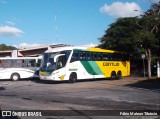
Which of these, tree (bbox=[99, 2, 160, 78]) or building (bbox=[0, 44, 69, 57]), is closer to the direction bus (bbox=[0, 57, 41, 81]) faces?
the tree

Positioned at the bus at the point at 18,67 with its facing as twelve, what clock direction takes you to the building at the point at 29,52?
The building is roughly at 9 o'clock from the bus.

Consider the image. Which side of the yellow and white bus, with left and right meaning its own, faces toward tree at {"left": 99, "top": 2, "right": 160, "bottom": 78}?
back

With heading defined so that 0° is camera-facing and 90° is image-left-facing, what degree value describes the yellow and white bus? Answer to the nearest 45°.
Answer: approximately 45°

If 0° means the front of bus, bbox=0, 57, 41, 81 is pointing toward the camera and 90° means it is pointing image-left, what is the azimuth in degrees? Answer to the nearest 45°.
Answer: approximately 270°

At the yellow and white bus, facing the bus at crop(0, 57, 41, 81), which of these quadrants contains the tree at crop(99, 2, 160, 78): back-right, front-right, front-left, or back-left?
back-right

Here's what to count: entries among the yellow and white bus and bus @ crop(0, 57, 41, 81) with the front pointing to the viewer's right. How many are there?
1

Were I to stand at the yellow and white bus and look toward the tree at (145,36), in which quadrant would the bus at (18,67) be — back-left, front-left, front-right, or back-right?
back-left
